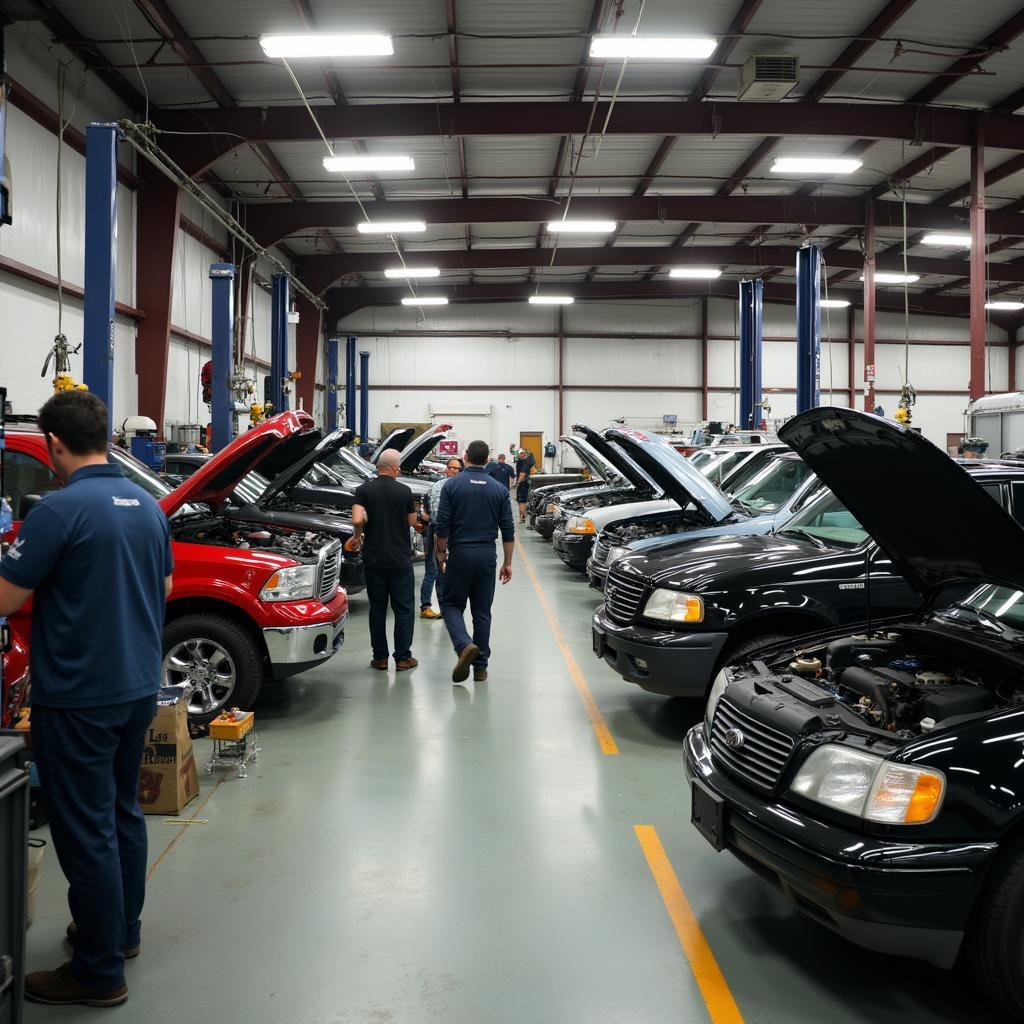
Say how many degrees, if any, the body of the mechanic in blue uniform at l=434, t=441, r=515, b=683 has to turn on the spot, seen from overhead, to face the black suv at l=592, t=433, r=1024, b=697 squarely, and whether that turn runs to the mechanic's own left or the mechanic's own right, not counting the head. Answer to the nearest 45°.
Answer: approximately 135° to the mechanic's own right

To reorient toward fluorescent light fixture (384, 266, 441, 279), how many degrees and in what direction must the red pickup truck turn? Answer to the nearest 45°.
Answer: approximately 135° to its left

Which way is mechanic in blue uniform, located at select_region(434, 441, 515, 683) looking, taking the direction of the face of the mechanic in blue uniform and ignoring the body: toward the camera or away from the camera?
away from the camera

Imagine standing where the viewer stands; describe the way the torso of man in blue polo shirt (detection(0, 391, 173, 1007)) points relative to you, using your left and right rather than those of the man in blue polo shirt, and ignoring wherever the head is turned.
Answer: facing away from the viewer and to the left of the viewer

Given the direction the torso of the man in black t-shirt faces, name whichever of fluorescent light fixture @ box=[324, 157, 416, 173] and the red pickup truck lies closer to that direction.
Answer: the fluorescent light fixture

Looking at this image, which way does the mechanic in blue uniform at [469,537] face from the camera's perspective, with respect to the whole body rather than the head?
away from the camera

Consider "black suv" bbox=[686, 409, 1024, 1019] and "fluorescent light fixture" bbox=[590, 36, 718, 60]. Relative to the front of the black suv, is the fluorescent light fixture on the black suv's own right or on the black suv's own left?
on the black suv's own right

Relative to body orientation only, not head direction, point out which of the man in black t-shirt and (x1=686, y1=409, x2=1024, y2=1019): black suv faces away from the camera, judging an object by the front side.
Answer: the man in black t-shirt

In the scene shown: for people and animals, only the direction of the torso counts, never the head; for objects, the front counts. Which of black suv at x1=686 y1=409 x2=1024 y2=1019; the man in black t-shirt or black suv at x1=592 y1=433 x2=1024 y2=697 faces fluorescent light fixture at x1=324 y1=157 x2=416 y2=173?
the man in black t-shirt

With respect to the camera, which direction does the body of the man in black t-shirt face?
away from the camera

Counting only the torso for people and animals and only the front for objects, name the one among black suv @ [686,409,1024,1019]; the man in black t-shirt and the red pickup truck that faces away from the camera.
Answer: the man in black t-shirt
